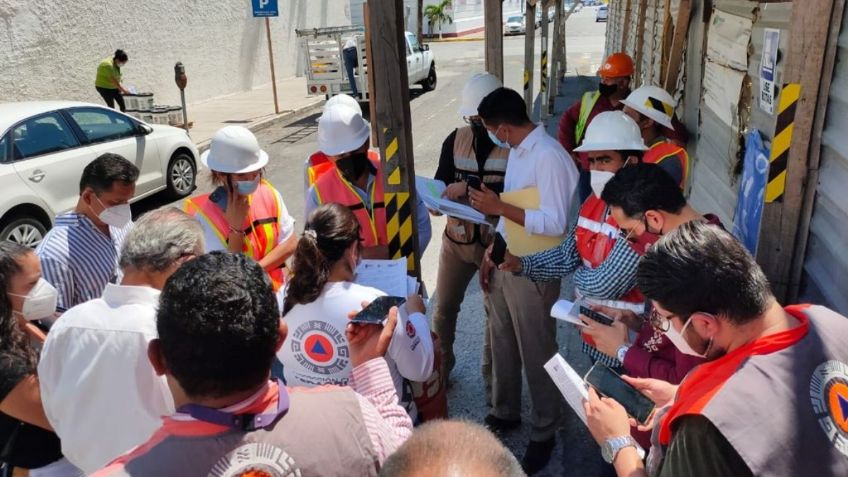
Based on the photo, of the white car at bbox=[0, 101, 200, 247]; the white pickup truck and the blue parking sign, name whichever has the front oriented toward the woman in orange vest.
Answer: the blue parking sign

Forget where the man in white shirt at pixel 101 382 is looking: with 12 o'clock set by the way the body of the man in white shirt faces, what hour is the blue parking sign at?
The blue parking sign is roughly at 11 o'clock from the man in white shirt.

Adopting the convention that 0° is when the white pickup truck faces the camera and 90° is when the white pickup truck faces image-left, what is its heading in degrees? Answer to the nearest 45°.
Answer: approximately 225°

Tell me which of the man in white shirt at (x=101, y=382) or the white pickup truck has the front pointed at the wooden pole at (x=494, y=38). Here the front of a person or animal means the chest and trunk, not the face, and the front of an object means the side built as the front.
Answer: the man in white shirt

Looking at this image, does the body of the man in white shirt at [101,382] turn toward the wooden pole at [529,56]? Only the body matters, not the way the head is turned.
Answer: yes

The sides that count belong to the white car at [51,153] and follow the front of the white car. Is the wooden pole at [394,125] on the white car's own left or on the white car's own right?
on the white car's own right

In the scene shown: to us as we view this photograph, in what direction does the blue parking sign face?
facing the viewer

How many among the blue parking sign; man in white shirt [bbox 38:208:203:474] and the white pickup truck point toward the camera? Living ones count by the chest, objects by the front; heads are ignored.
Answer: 1

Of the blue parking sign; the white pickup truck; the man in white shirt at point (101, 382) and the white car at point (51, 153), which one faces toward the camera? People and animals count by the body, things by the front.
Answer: the blue parking sign

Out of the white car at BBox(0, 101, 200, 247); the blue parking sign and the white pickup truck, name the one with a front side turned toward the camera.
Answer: the blue parking sign

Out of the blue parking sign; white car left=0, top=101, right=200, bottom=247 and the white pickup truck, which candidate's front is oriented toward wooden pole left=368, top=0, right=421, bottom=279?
the blue parking sign

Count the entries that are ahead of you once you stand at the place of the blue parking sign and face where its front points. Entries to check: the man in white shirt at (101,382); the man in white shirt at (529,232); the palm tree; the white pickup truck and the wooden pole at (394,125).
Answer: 3

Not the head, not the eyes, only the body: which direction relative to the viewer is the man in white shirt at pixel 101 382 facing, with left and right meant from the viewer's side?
facing away from the viewer and to the right of the viewer

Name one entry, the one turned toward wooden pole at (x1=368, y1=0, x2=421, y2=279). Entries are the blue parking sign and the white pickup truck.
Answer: the blue parking sign
